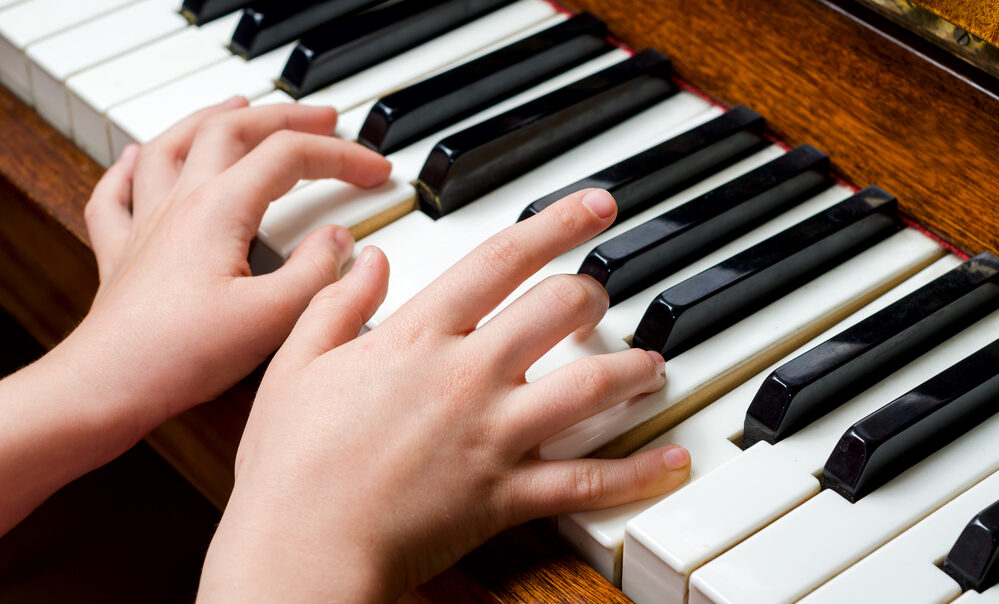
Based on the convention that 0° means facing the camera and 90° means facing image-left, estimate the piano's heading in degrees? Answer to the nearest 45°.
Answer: approximately 45°
